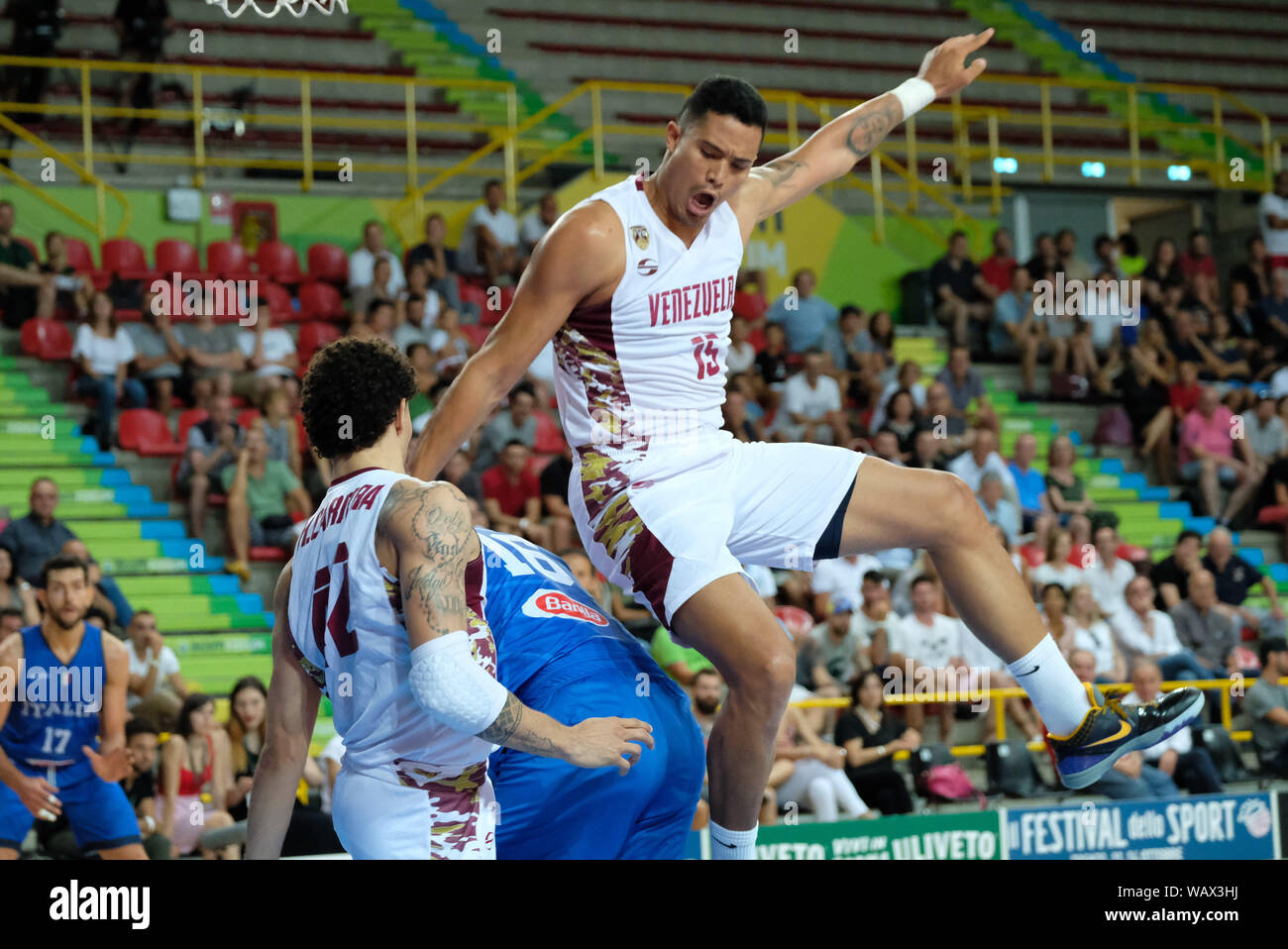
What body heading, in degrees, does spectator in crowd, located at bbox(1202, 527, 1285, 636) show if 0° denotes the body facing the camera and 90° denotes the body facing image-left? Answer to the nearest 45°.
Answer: approximately 45°

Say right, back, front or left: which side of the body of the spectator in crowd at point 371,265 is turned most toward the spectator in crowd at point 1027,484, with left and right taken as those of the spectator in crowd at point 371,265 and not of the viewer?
left

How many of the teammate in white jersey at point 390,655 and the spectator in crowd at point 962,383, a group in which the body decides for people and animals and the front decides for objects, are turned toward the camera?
1

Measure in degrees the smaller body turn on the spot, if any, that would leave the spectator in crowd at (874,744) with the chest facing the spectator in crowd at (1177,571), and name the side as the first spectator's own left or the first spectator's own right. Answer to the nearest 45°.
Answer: approximately 90° to the first spectator's own left

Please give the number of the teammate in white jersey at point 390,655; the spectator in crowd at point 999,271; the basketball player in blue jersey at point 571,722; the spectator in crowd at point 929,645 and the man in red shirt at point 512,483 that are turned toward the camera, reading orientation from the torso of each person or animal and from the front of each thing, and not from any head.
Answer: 3

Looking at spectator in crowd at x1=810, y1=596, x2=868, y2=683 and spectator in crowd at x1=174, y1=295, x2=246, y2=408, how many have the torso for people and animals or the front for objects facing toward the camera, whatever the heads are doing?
2

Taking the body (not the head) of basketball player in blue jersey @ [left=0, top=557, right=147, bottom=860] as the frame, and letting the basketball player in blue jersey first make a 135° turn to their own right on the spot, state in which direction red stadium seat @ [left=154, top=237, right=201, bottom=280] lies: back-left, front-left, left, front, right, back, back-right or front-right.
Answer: front-right
